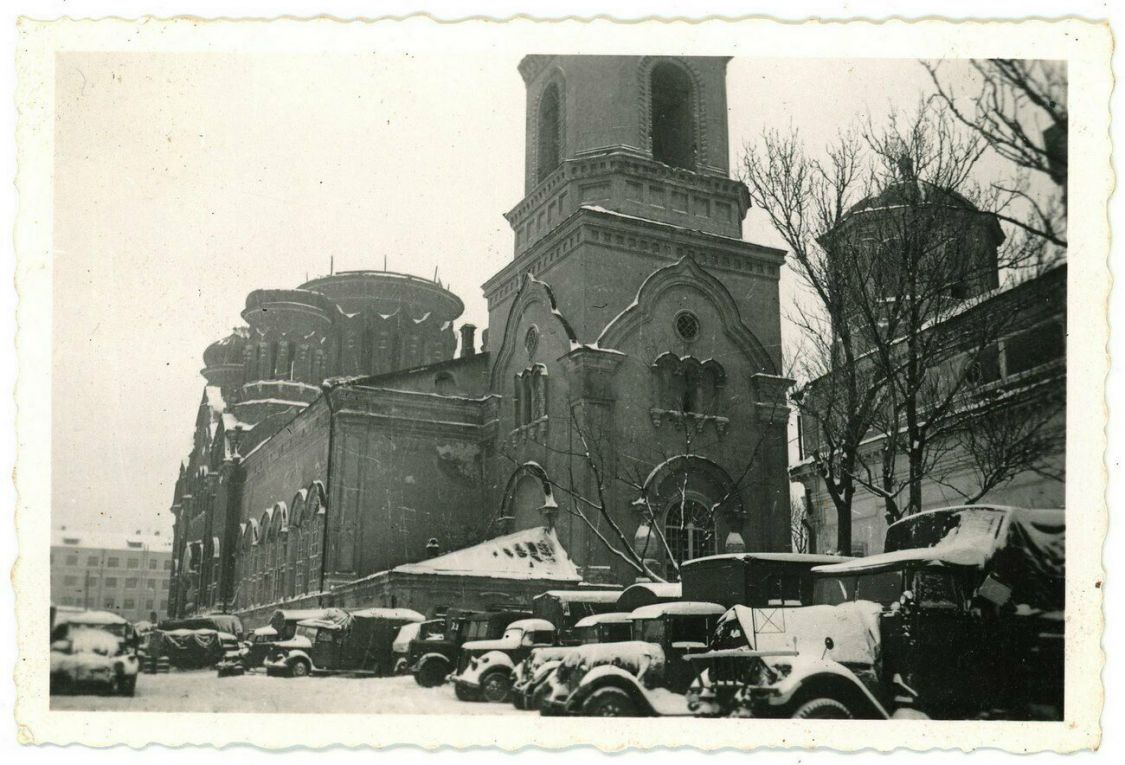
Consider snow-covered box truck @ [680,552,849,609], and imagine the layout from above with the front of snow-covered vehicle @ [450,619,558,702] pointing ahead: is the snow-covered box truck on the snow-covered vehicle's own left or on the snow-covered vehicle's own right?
on the snow-covered vehicle's own left

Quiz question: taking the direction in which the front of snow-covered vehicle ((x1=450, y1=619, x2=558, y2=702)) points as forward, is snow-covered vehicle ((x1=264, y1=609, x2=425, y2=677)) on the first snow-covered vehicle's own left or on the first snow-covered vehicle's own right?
on the first snow-covered vehicle's own right

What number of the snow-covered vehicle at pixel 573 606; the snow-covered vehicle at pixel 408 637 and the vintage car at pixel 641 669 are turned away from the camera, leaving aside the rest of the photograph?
0

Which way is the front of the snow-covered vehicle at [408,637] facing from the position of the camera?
facing the viewer and to the left of the viewer

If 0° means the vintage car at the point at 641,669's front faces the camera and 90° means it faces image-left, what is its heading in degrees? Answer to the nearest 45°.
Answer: approximately 45°

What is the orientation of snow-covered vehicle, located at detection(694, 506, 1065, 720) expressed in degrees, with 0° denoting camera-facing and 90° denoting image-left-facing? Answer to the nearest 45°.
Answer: approximately 45°

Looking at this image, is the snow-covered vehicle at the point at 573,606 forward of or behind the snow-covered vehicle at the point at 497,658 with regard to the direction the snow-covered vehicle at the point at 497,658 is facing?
behind

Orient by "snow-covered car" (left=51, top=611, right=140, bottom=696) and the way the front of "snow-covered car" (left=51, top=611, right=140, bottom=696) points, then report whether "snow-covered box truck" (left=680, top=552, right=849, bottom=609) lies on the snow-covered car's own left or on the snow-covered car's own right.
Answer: on the snow-covered car's own left

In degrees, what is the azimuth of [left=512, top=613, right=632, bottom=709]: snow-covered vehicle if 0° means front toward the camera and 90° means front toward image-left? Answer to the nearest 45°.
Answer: approximately 45°

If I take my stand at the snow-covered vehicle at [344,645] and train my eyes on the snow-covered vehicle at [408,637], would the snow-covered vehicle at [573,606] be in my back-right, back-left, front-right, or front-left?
front-left

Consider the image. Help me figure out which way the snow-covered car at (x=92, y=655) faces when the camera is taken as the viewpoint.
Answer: facing the viewer

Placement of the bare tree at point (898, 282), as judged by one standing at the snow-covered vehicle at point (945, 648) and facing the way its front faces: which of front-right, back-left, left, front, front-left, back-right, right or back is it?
back-right

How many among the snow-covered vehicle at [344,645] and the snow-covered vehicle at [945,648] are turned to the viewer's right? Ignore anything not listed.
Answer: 0
